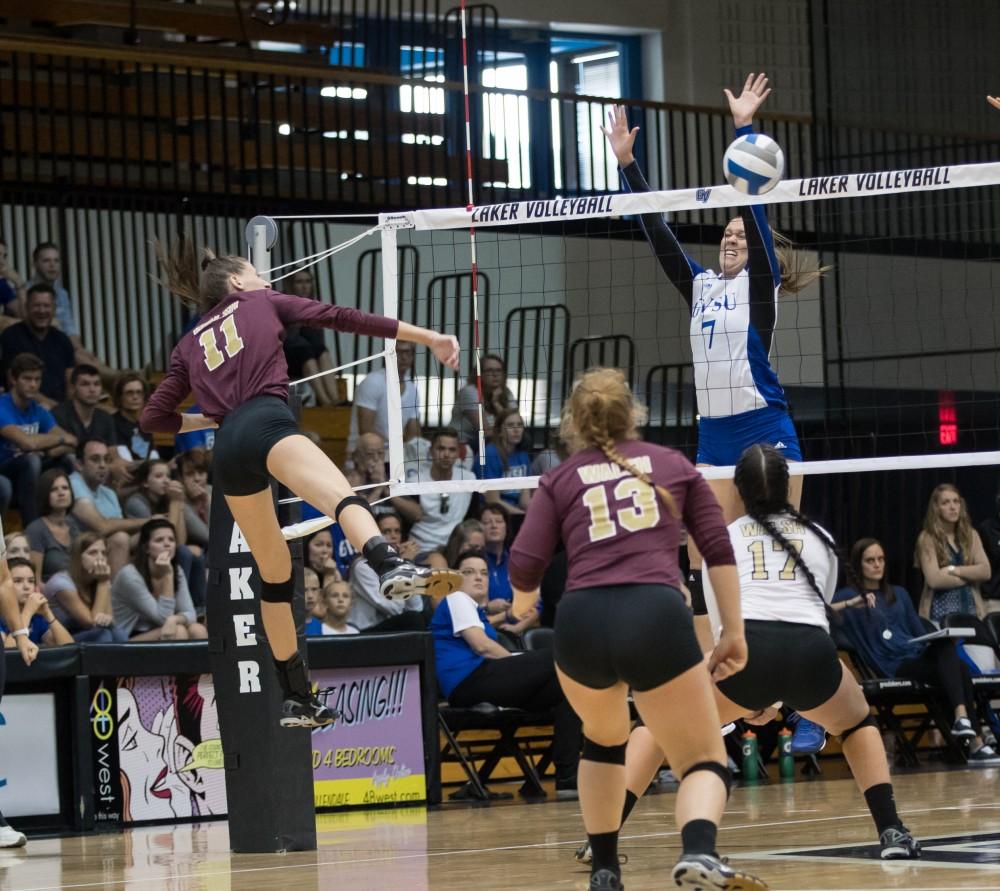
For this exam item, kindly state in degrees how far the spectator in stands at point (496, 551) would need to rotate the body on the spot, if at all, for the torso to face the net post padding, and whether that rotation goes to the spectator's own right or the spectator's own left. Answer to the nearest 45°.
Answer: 0° — they already face it

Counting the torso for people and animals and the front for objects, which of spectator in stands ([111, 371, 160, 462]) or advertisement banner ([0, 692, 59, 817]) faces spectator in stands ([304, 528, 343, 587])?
spectator in stands ([111, 371, 160, 462])

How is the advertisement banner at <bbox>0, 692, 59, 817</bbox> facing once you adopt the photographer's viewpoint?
facing the viewer

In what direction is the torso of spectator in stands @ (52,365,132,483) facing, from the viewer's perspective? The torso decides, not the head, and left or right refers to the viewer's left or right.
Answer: facing the viewer and to the right of the viewer

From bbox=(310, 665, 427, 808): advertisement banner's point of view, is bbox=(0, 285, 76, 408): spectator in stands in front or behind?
behind

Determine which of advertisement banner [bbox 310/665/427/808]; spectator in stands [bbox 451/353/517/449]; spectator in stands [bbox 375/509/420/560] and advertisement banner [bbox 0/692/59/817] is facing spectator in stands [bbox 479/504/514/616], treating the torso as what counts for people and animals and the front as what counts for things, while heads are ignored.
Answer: spectator in stands [bbox 451/353/517/449]

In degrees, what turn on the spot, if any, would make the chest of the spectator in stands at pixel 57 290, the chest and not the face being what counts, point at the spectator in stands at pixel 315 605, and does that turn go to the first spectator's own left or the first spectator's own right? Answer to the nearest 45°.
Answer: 0° — they already face them

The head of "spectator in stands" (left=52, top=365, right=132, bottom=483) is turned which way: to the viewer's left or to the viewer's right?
to the viewer's right

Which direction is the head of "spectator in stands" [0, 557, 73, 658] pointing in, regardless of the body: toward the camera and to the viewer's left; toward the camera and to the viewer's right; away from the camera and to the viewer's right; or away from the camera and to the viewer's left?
toward the camera and to the viewer's right

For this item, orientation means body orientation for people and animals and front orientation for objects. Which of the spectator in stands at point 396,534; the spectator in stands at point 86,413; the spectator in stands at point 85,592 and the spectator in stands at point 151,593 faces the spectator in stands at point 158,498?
the spectator in stands at point 86,413
